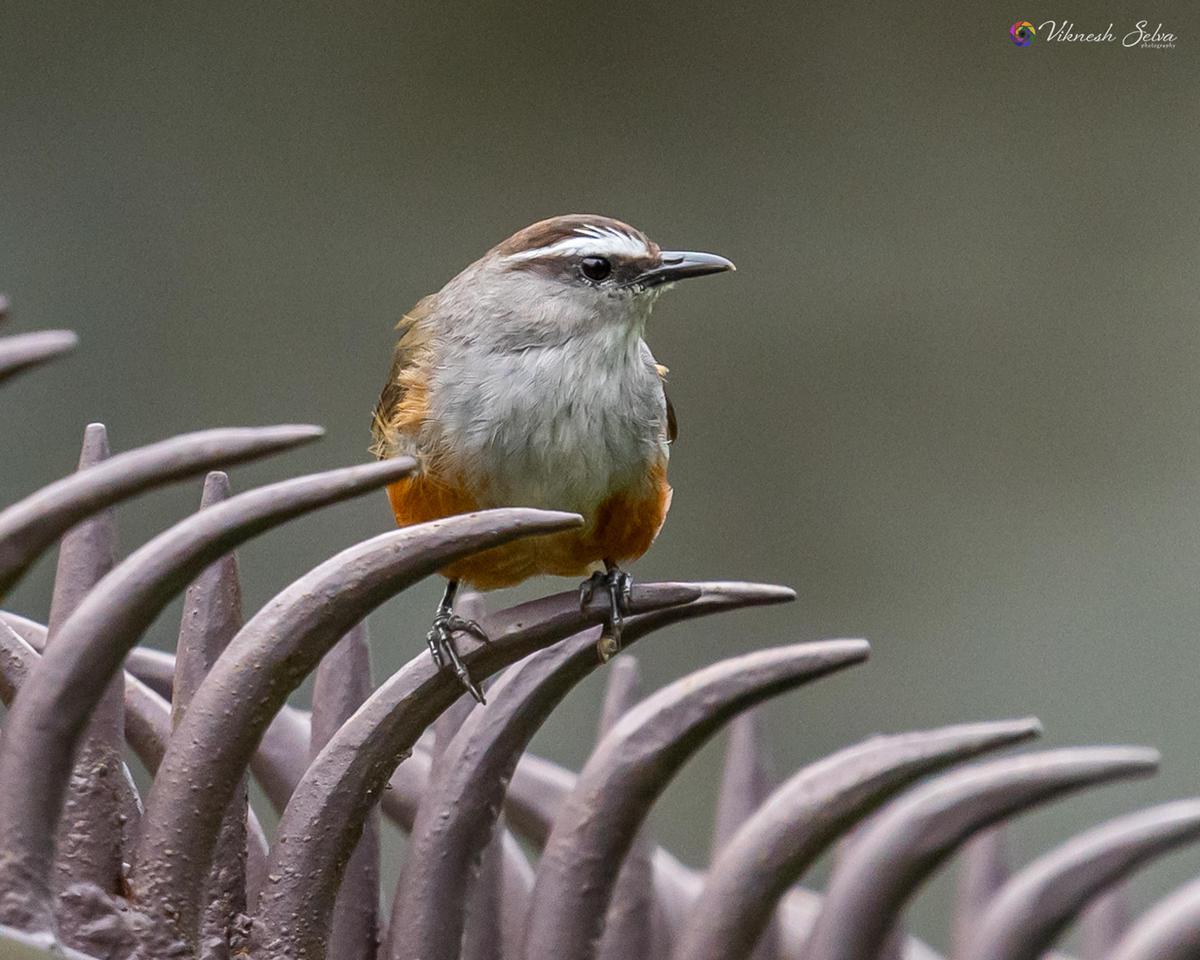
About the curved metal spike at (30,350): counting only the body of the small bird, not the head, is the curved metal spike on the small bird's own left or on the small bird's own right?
on the small bird's own right

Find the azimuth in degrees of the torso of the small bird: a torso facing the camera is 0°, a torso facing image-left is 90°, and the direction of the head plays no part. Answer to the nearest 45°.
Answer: approximately 315°
